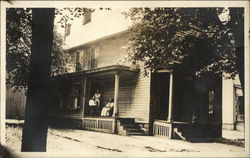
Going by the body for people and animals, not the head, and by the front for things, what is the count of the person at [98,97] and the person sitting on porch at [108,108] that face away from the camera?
0

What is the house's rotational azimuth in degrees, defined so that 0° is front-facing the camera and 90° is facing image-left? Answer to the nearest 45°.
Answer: approximately 45°

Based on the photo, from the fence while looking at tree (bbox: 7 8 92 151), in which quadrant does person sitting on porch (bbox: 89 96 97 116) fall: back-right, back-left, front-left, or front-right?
front-left

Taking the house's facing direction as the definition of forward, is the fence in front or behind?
in front

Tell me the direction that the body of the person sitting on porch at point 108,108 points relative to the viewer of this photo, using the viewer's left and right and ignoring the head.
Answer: facing the viewer and to the left of the viewer

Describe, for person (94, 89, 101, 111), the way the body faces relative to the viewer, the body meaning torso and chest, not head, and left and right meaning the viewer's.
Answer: facing the viewer

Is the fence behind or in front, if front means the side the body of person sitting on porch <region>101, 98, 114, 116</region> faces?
in front

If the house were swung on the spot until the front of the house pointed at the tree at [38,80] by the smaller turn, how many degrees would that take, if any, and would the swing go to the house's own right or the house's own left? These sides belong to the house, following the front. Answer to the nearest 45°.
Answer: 0° — it already faces it
